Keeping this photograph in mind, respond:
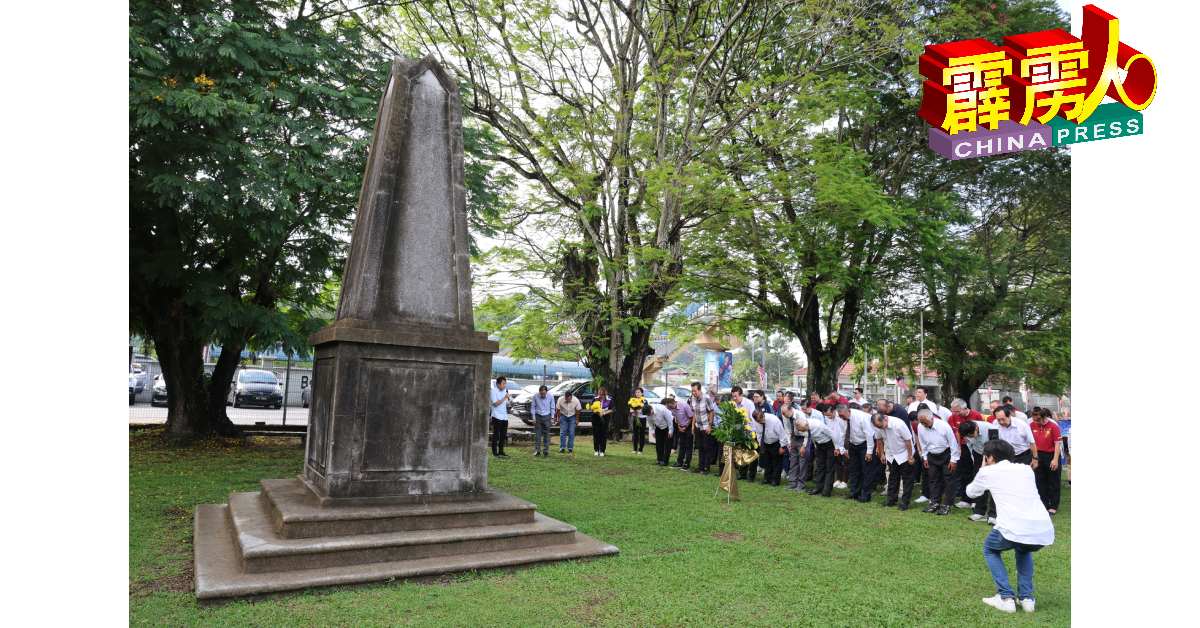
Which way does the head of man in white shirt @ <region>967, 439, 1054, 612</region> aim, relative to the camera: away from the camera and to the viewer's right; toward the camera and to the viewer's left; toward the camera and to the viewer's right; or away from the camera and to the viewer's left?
away from the camera and to the viewer's left

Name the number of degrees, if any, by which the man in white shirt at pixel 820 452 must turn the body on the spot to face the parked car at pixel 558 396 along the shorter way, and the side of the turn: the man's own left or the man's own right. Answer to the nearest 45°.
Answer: approximately 45° to the man's own right

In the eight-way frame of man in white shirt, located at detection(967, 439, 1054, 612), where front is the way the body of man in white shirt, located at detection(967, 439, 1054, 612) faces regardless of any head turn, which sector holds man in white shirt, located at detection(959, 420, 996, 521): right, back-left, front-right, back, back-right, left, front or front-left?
front-right

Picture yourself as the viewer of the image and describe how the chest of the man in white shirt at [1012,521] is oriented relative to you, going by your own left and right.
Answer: facing away from the viewer and to the left of the viewer

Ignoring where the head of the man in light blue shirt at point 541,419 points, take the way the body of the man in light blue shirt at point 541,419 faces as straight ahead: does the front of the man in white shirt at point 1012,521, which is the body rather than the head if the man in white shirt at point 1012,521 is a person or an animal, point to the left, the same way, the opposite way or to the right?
the opposite way

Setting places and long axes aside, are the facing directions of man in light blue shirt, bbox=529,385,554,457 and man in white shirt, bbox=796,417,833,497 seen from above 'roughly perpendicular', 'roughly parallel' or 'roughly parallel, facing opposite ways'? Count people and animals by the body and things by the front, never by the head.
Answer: roughly perpendicular

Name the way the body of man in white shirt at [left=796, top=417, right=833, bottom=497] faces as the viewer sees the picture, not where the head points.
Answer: to the viewer's left

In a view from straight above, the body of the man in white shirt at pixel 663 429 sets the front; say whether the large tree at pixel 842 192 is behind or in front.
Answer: behind

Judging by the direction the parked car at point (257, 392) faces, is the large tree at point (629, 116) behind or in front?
in front

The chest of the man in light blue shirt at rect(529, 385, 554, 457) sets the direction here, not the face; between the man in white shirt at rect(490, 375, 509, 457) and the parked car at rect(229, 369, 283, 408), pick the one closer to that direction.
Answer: the man in white shirt

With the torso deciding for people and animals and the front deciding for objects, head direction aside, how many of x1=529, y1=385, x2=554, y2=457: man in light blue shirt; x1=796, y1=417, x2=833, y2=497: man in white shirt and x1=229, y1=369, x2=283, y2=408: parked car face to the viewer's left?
1
